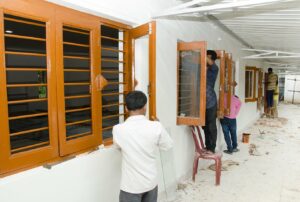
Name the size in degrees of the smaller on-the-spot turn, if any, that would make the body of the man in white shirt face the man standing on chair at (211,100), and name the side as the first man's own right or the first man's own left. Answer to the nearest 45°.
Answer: approximately 45° to the first man's own right

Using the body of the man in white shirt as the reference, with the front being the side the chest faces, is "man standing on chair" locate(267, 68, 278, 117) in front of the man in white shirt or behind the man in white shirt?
in front

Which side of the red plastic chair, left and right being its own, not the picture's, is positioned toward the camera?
right

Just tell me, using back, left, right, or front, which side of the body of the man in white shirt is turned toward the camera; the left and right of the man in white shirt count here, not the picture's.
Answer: back

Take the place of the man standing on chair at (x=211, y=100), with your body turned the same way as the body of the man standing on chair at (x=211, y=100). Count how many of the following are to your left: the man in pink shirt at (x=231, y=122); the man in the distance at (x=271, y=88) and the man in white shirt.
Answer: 1

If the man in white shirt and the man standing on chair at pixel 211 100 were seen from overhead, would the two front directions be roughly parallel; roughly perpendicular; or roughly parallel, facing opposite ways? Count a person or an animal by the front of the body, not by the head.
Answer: roughly perpendicular

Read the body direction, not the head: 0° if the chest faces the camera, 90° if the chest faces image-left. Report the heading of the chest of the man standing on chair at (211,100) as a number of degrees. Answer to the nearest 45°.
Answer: approximately 90°

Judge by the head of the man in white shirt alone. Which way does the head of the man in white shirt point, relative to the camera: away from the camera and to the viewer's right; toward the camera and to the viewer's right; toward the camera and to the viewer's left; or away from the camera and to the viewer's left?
away from the camera and to the viewer's left

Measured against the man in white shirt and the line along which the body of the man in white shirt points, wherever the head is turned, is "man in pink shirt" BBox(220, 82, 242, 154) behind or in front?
in front

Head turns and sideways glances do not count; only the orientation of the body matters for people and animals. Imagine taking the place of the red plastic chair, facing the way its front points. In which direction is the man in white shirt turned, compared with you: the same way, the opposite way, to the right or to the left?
to the left
